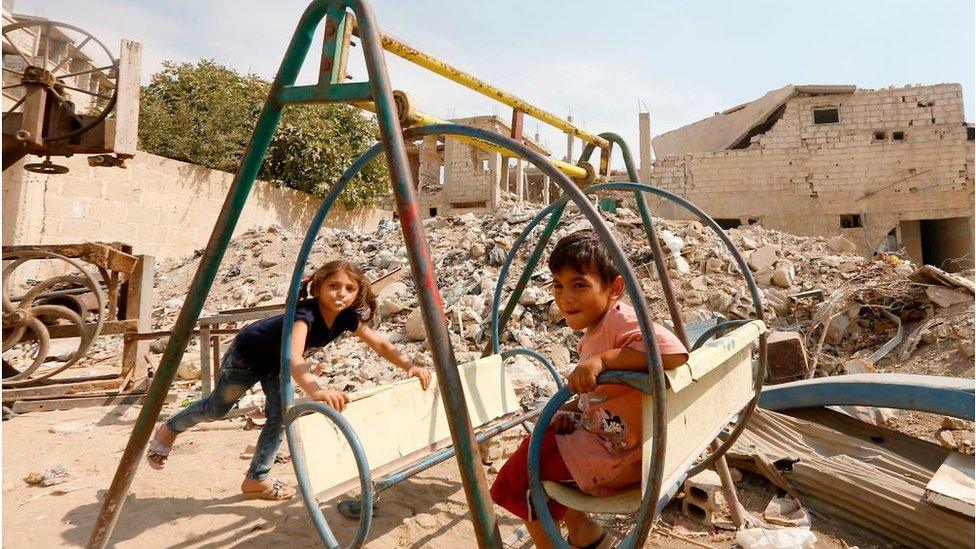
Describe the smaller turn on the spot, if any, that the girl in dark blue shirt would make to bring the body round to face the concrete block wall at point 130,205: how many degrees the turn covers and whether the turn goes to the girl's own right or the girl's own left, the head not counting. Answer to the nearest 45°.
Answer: approximately 135° to the girl's own left

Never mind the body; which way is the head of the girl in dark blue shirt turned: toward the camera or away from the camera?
toward the camera

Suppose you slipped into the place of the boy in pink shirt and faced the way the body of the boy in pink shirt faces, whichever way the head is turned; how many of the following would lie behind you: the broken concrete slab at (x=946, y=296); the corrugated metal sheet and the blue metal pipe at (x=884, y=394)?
3

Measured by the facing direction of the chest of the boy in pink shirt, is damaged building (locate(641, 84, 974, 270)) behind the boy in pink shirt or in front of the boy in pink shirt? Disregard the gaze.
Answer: behind

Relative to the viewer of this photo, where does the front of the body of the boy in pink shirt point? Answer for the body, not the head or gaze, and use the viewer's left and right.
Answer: facing the viewer and to the left of the viewer

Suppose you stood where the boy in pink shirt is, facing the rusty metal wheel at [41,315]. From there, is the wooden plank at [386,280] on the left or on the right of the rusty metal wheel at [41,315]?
right

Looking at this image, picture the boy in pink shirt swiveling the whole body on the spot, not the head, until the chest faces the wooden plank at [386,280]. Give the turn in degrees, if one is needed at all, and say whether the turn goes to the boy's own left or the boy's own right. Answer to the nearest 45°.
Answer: approximately 90° to the boy's own right

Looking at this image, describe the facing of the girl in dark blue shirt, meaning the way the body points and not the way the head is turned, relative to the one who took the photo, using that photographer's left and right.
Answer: facing the viewer and to the right of the viewer

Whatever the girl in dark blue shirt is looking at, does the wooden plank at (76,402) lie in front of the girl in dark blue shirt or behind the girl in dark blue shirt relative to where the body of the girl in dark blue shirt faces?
behind

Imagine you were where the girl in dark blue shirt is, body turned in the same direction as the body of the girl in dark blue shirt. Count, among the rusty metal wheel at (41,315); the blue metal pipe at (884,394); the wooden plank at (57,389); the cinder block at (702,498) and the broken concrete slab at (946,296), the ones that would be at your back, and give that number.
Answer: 2

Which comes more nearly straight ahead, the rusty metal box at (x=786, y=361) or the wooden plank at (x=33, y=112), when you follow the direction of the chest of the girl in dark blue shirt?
the rusty metal box

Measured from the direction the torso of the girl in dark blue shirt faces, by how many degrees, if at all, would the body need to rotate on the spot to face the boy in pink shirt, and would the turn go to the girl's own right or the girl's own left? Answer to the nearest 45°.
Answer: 0° — they already face them

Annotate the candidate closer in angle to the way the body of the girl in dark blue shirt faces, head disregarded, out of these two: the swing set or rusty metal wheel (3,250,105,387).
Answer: the swing set

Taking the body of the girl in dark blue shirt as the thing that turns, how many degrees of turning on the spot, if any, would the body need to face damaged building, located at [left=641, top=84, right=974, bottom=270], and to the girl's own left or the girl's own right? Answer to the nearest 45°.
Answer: approximately 90° to the girl's own left

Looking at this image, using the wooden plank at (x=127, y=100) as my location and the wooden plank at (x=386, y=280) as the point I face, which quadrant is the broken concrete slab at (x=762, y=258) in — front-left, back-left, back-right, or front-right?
front-right

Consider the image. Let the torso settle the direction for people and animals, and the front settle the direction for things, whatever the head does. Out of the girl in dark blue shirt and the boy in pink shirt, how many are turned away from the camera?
0
